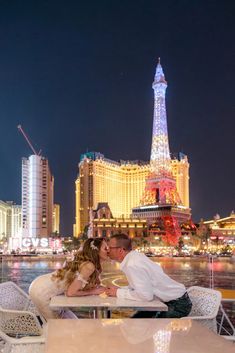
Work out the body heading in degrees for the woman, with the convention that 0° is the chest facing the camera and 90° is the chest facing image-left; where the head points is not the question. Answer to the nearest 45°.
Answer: approximately 270°

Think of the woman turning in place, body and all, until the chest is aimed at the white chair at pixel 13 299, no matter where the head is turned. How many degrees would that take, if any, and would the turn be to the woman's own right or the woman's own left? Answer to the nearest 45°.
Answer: approximately 135° to the woman's own left

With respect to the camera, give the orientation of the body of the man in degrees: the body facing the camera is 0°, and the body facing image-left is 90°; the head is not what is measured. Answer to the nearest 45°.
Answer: approximately 90°

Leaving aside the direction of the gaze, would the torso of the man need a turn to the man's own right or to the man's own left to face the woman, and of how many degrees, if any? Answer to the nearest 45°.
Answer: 0° — they already face them

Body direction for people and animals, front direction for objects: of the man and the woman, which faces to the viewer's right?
the woman

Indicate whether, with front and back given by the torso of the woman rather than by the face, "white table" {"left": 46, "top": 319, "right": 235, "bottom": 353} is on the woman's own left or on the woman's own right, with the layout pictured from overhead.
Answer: on the woman's own right

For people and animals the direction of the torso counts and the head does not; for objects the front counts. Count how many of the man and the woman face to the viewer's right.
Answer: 1

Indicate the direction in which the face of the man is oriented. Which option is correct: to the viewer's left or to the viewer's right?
to the viewer's left

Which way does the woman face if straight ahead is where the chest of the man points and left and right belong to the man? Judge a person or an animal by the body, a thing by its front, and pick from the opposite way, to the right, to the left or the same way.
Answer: the opposite way

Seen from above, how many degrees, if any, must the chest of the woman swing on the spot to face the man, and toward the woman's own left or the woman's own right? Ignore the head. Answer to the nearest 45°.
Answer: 0° — they already face them

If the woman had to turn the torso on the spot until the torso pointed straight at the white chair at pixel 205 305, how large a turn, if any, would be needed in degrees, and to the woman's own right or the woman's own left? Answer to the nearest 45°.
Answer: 0° — they already face it

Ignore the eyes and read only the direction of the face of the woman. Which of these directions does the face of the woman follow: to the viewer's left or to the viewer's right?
to the viewer's right
